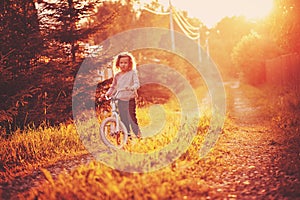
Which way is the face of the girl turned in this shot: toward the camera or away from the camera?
toward the camera

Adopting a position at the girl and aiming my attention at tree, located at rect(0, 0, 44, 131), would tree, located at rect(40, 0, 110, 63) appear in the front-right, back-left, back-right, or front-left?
front-right

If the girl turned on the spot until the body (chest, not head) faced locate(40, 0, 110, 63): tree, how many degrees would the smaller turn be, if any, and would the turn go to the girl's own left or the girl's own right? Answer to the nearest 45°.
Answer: approximately 135° to the girl's own right

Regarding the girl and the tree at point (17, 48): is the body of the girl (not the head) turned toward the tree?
no

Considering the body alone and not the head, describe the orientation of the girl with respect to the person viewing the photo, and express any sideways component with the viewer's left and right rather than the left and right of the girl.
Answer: facing the viewer and to the left of the viewer
